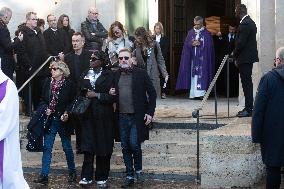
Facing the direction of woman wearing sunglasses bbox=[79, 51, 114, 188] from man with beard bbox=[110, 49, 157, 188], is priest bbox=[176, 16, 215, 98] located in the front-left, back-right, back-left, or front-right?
back-right

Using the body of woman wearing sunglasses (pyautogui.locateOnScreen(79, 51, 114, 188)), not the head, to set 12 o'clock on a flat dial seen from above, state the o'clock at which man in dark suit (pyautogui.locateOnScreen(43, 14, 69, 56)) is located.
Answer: The man in dark suit is roughly at 4 o'clock from the woman wearing sunglasses.

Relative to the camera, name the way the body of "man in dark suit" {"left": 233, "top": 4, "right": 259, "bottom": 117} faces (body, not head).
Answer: to the viewer's left

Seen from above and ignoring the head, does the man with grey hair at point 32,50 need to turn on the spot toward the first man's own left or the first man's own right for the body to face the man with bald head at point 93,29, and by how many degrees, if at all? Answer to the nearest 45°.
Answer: approximately 90° to the first man's own left

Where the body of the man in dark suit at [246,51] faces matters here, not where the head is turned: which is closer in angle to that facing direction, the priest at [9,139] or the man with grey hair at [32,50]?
the man with grey hair

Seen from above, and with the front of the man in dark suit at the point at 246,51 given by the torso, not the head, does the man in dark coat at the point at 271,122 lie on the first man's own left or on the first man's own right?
on the first man's own left

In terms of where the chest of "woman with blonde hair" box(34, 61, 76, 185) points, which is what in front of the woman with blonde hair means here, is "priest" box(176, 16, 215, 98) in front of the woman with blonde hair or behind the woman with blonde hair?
behind

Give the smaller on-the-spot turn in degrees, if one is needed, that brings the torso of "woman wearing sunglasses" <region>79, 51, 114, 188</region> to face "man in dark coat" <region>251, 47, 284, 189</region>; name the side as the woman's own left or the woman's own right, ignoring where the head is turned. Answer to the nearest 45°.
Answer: approximately 90° to the woman's own left
